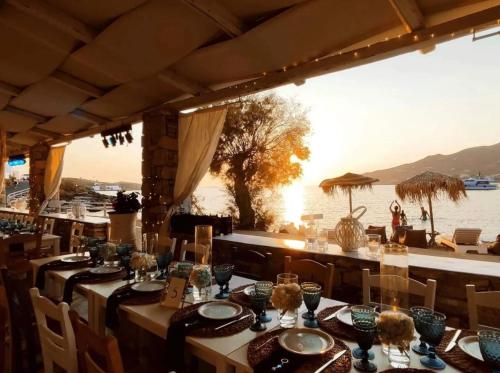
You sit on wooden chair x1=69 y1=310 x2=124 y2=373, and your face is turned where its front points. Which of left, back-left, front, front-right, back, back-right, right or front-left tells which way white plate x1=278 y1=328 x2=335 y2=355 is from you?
front-right

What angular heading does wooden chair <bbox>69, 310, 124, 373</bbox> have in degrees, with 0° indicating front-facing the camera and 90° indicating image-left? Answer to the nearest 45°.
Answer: approximately 225°

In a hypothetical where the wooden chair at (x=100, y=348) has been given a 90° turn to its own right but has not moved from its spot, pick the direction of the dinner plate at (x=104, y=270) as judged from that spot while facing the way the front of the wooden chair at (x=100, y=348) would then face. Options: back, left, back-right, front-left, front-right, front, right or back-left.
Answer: back-left

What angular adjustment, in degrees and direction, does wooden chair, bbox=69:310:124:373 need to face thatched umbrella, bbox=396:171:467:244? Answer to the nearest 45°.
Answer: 0° — it already faces it

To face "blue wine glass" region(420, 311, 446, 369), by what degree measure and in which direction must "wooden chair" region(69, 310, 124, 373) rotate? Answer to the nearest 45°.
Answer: approximately 45° to its right

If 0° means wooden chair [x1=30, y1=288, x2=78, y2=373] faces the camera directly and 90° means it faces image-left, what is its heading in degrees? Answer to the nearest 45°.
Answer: approximately 225°

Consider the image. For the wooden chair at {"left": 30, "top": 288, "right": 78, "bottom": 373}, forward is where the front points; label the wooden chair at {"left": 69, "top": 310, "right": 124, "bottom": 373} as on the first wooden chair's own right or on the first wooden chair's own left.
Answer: on the first wooden chair's own right

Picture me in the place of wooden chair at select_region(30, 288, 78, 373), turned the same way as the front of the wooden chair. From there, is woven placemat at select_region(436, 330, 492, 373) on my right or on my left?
on my right

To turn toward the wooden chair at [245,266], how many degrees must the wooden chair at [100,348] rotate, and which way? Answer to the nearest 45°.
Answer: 0° — it already faces it

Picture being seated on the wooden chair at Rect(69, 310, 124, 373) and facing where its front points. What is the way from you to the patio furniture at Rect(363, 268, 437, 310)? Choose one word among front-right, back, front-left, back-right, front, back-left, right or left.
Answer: front-right

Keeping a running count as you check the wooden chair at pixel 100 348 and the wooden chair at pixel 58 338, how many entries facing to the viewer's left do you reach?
0

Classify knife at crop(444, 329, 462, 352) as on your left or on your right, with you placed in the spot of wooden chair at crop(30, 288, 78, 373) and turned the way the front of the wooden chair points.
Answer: on your right

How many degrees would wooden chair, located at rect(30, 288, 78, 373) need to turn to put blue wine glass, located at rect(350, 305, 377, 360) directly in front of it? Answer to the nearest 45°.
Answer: approximately 90° to its right

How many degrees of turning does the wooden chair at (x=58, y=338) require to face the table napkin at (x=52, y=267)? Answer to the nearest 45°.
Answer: approximately 45° to its left

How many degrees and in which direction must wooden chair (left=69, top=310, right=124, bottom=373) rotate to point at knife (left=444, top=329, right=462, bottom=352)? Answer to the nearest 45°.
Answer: approximately 45° to its right
